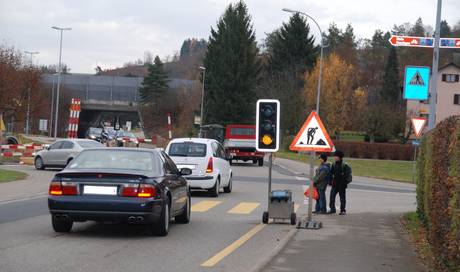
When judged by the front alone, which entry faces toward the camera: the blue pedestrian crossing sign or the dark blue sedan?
the blue pedestrian crossing sign

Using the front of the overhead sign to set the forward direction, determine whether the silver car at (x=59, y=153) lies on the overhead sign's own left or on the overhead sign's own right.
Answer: on the overhead sign's own right

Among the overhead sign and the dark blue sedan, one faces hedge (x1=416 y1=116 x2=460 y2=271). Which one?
the overhead sign

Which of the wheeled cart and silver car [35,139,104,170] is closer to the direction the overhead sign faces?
the wheeled cart

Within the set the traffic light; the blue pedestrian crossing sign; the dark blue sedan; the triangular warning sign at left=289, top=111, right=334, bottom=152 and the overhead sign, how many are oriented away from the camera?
1

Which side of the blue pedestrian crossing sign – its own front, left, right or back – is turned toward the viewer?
front

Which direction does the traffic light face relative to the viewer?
toward the camera

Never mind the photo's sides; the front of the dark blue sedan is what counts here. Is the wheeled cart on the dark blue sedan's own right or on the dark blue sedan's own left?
on the dark blue sedan's own right

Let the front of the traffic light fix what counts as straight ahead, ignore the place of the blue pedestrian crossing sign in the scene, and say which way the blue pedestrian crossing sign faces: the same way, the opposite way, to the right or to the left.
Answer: the same way

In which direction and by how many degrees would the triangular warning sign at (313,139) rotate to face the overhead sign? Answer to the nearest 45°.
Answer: approximately 135° to its left

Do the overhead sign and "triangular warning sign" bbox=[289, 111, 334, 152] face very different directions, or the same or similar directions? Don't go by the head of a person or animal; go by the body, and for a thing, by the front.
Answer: same or similar directions

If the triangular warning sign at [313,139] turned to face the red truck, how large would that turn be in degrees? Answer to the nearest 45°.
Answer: approximately 180°

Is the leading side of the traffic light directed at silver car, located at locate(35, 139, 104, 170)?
no

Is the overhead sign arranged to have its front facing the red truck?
no

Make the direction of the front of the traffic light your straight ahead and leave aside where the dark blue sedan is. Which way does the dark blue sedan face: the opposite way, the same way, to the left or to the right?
the opposite way

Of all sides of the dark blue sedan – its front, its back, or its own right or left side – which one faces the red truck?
front

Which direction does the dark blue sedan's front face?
away from the camera
